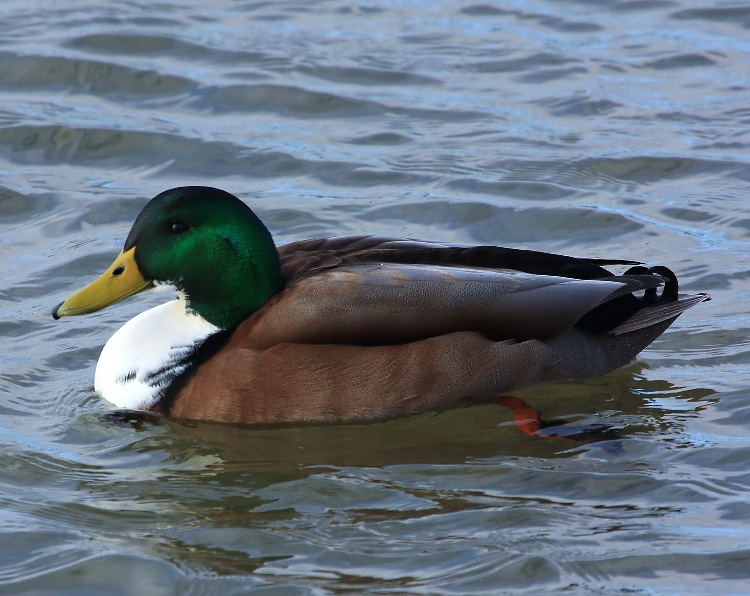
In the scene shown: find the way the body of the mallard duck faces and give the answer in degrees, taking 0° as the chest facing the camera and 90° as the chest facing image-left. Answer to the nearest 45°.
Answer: approximately 90°
